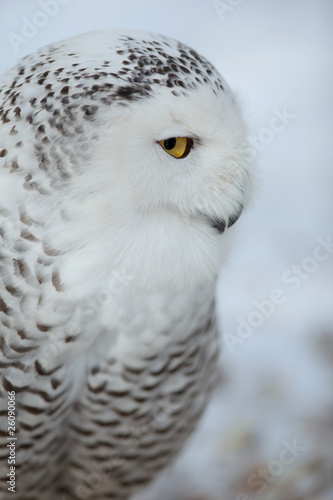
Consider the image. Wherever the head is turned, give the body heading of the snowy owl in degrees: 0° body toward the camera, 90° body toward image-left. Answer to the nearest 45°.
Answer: approximately 270°
